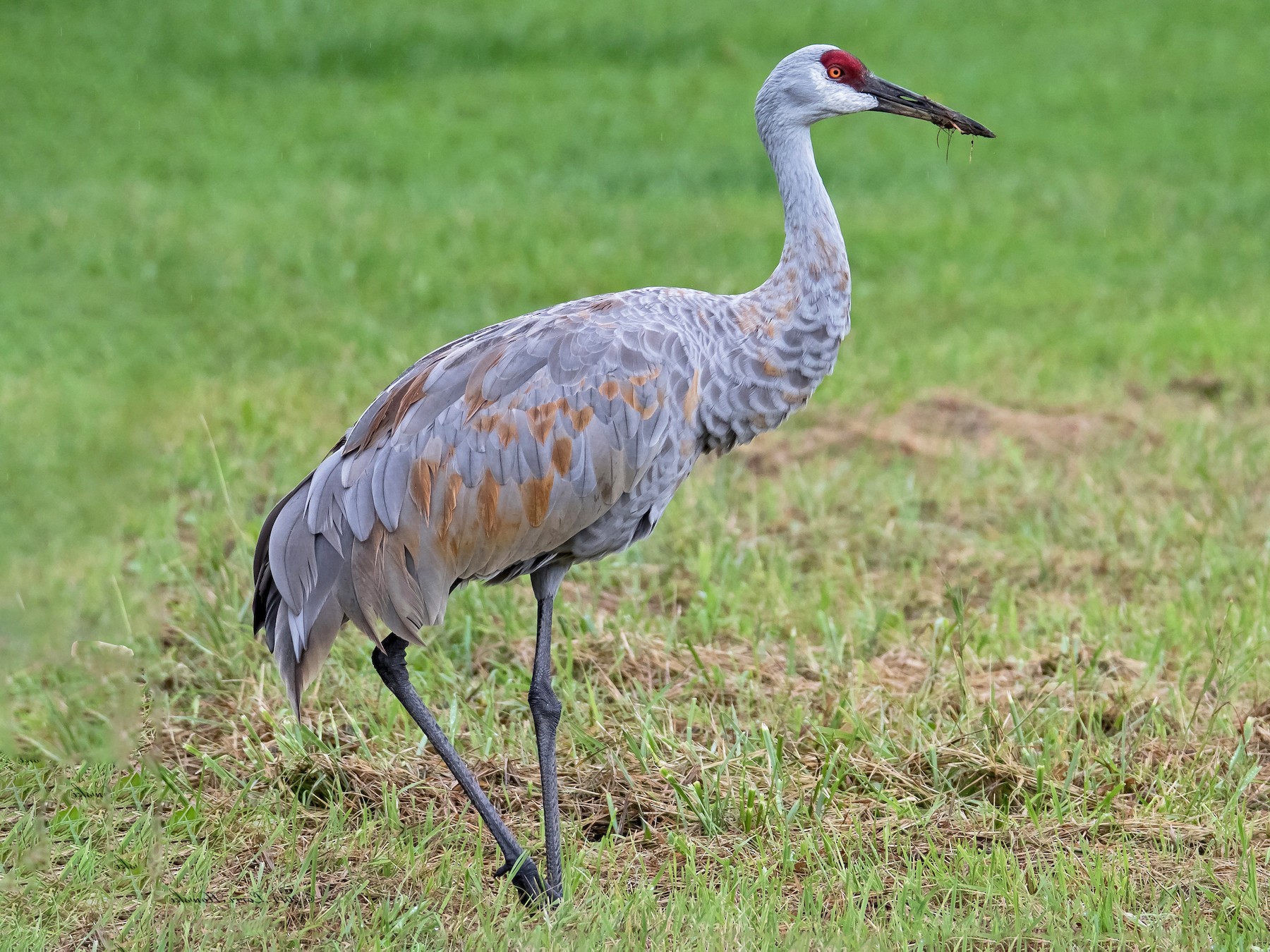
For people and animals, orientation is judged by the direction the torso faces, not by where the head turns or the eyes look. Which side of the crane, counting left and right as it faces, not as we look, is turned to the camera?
right
